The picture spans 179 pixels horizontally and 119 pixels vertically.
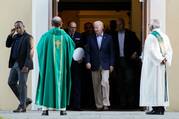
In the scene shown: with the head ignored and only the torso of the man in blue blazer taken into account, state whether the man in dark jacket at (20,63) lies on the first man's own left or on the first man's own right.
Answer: on the first man's own right

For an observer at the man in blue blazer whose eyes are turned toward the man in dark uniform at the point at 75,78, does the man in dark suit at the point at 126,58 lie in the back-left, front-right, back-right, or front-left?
back-right

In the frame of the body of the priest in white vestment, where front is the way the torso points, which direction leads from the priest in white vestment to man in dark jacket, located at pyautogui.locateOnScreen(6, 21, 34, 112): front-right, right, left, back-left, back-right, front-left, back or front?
front-left

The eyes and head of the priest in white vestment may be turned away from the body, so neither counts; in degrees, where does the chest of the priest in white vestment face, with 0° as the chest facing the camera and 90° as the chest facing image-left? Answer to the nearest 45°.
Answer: approximately 135°

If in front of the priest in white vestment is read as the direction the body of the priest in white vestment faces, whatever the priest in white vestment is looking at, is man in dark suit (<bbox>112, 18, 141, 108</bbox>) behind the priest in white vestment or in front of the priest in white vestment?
in front

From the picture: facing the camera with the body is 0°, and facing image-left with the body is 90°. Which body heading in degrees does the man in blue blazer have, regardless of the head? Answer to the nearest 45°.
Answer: approximately 0°

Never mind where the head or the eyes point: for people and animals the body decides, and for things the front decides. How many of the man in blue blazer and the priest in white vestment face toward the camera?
1
